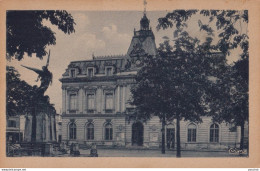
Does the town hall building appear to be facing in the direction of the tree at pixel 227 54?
no

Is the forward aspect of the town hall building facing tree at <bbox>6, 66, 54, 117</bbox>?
no

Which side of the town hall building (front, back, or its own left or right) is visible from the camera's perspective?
front

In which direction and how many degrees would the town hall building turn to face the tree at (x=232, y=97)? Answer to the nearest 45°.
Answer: approximately 90° to its left

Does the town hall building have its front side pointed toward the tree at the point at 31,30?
no
